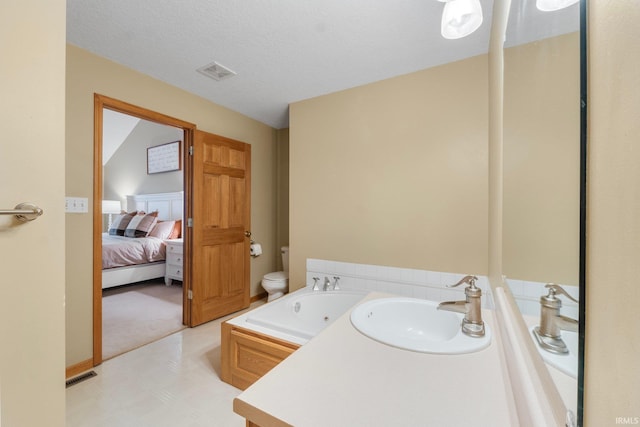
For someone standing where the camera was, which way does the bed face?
facing the viewer and to the left of the viewer

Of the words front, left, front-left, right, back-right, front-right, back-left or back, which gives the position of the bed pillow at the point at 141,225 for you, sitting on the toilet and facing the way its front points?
front-right

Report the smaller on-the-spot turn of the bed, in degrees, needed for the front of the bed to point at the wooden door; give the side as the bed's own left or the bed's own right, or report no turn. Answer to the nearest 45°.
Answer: approximately 45° to the bed's own left

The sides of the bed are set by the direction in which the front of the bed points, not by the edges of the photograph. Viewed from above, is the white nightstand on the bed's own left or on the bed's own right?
on the bed's own left

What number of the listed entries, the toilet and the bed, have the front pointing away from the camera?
0

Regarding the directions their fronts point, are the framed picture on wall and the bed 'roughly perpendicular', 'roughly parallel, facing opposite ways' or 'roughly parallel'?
roughly parallel

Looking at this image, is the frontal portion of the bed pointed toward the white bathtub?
no

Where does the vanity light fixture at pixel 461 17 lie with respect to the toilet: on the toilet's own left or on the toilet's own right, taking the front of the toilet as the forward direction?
on the toilet's own left

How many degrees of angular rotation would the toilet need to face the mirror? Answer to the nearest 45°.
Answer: approximately 90° to its left

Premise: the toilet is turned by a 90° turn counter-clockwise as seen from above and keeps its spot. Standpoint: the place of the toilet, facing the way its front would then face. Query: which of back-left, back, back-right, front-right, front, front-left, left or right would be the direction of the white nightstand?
back-right

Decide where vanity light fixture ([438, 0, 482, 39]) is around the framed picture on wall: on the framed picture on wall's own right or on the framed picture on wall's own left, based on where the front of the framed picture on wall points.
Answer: on the framed picture on wall's own left
